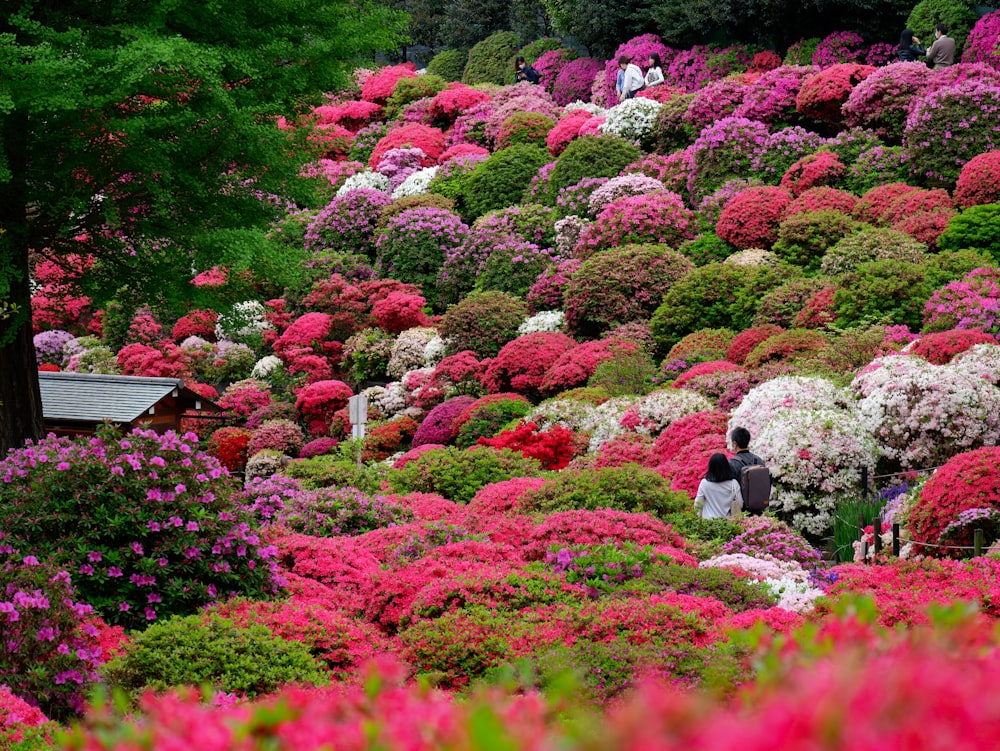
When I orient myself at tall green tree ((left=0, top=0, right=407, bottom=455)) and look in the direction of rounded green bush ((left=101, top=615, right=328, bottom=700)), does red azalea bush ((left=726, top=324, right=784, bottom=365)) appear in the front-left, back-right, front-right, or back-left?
back-left

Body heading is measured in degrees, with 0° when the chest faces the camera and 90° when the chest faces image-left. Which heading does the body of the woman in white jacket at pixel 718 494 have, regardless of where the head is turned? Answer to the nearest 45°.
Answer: approximately 180°

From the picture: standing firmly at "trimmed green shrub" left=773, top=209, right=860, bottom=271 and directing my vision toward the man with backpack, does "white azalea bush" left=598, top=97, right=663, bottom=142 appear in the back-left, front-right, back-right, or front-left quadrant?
back-right

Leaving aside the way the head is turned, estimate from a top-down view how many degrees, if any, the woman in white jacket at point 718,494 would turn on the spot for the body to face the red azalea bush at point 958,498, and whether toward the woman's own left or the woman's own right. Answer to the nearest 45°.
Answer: approximately 135° to the woman's own right

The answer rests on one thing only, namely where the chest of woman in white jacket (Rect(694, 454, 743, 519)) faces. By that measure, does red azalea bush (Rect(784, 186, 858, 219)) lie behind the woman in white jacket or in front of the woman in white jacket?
in front

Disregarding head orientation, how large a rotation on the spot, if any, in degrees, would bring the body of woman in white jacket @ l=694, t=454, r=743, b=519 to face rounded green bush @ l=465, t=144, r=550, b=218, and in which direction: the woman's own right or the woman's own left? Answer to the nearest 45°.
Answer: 0° — they already face it

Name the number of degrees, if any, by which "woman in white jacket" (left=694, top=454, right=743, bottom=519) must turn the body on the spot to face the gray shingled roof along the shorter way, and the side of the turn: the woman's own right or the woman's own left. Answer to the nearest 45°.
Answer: approximately 45° to the woman's own left

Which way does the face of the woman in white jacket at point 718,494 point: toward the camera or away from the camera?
away from the camera

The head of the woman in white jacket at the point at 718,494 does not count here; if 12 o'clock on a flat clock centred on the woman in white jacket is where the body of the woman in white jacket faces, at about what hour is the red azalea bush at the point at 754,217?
The red azalea bush is roughly at 12 o'clock from the woman in white jacket.

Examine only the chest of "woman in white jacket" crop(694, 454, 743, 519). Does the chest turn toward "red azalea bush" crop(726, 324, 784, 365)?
yes

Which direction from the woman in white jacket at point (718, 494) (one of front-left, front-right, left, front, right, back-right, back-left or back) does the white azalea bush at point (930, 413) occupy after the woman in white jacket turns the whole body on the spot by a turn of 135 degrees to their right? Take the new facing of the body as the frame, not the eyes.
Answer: left

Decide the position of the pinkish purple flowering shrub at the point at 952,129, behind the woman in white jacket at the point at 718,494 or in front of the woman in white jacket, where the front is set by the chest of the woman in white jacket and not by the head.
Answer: in front
